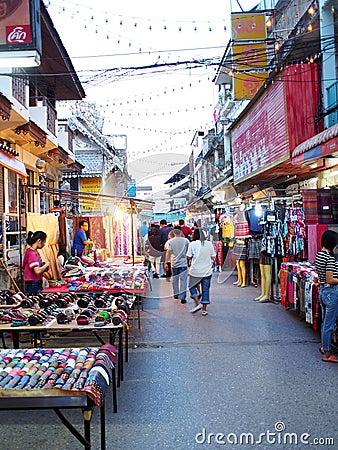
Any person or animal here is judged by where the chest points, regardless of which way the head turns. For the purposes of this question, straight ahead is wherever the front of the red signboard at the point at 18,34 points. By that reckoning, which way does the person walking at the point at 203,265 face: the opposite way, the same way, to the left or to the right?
the opposite way

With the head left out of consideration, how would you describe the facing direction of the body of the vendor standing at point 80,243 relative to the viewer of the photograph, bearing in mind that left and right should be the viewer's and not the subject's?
facing to the right of the viewer

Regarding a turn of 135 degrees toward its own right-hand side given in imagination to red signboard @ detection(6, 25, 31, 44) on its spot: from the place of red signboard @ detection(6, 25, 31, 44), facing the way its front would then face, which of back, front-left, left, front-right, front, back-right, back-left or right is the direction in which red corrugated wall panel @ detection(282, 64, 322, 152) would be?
right

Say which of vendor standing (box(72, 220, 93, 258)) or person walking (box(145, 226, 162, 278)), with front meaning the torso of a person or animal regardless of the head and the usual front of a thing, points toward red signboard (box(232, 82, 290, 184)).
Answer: the vendor standing

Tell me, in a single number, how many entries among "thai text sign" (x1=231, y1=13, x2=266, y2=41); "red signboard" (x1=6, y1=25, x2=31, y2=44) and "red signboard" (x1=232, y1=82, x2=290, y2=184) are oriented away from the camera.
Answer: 0

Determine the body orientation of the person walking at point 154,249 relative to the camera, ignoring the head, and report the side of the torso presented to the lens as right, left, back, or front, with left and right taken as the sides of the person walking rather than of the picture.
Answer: back

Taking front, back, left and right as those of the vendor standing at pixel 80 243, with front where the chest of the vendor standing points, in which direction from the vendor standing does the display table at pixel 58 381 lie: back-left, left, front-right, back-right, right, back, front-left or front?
right

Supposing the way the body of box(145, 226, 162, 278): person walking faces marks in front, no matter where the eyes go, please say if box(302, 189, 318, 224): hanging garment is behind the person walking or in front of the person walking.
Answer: behind

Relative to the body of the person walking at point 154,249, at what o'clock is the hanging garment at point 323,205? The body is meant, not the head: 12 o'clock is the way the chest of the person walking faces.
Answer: The hanging garment is roughly at 5 o'clock from the person walking.
